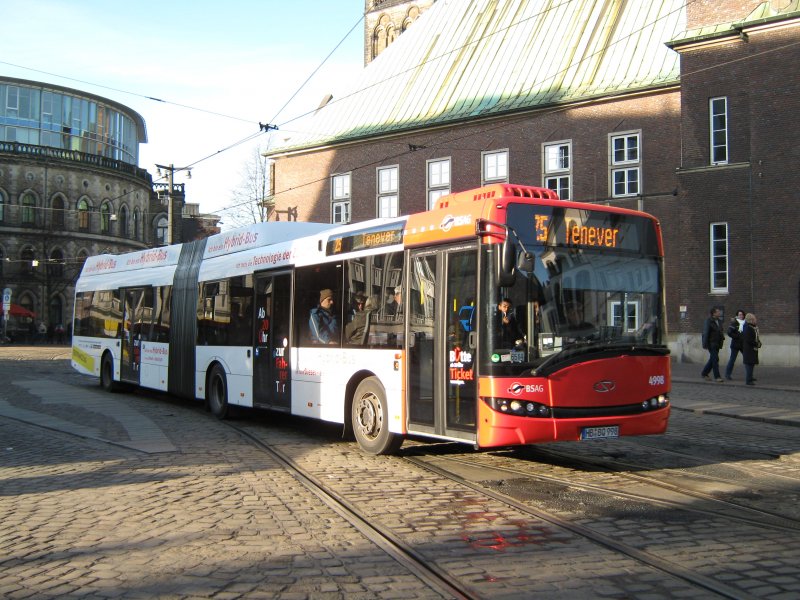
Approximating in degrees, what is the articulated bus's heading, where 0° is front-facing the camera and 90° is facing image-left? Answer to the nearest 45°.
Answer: approximately 315°

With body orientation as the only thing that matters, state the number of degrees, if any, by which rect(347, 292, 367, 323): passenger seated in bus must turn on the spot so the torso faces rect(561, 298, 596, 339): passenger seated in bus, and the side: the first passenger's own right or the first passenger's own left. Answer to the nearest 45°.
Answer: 0° — they already face them

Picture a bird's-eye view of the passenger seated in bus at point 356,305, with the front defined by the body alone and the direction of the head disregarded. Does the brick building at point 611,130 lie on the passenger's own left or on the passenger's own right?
on the passenger's own left

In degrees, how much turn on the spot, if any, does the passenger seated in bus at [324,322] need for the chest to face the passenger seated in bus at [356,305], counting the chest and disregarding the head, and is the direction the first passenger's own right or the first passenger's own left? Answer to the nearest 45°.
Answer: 0° — they already face them

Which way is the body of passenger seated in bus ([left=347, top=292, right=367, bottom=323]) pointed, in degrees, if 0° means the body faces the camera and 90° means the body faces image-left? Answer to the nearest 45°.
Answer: approximately 315°

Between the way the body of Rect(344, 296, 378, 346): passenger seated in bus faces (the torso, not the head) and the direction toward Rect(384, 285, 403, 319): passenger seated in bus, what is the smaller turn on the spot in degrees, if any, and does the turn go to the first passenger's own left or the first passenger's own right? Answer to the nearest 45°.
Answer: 0° — they already face them
